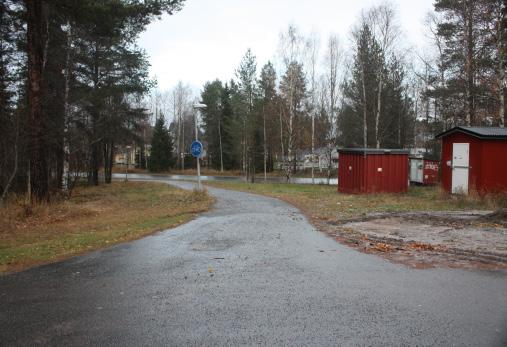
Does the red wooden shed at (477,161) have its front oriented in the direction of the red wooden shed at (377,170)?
no

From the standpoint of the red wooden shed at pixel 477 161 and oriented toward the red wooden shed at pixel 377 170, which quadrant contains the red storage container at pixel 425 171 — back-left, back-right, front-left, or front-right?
front-right

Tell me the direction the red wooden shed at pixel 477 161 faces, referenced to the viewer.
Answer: facing the viewer and to the left of the viewer

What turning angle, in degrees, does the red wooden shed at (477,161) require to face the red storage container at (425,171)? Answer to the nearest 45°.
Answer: approximately 135° to its right
